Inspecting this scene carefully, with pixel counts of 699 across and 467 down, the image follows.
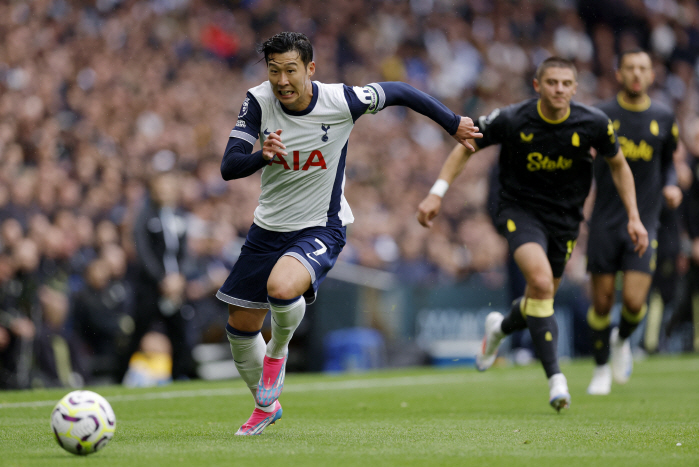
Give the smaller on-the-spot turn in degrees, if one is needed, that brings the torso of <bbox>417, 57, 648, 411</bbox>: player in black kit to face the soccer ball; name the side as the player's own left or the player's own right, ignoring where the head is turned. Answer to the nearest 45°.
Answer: approximately 45° to the player's own right

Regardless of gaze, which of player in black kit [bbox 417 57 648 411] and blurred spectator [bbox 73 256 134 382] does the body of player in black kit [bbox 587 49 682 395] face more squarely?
the player in black kit

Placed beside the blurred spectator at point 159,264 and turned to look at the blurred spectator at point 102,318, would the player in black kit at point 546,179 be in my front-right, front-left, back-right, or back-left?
back-left

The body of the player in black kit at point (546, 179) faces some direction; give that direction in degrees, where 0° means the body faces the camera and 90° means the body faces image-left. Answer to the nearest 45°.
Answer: approximately 0°

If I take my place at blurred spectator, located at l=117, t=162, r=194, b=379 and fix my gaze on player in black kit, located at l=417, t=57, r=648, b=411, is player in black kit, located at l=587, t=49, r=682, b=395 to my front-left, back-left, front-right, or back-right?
front-left

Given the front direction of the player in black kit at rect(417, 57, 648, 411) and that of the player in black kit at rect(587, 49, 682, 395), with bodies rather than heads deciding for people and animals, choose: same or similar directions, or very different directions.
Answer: same or similar directions

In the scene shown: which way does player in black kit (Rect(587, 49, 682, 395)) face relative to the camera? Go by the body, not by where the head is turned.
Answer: toward the camera

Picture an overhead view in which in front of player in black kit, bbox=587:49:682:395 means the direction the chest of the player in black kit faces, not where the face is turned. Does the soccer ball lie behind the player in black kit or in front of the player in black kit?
in front

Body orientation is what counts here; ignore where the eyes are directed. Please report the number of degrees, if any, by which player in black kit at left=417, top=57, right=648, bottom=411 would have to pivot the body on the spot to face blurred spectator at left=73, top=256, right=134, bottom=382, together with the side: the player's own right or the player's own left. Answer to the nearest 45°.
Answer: approximately 135° to the player's own right

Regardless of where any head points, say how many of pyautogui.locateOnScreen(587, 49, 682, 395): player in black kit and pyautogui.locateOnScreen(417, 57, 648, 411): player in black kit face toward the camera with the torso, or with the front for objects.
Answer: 2
